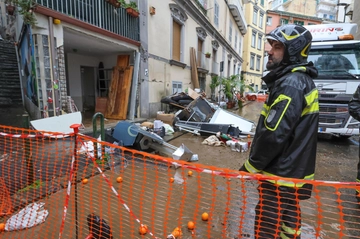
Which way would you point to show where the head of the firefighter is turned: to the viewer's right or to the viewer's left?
to the viewer's left

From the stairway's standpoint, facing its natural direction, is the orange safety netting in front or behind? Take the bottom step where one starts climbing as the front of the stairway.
in front

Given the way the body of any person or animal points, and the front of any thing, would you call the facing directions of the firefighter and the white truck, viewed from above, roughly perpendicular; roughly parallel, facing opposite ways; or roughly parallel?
roughly perpendicular

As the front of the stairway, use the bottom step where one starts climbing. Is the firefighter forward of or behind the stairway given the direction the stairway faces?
forward

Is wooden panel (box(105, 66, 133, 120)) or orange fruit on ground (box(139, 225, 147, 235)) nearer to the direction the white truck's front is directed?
the orange fruit on ground

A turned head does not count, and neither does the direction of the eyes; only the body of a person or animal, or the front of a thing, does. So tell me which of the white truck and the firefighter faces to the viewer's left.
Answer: the firefighter

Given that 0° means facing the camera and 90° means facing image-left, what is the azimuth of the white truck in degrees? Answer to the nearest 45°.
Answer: approximately 0°

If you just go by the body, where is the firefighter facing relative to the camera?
to the viewer's left

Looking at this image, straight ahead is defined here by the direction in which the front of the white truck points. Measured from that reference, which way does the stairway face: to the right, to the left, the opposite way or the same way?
the same way
